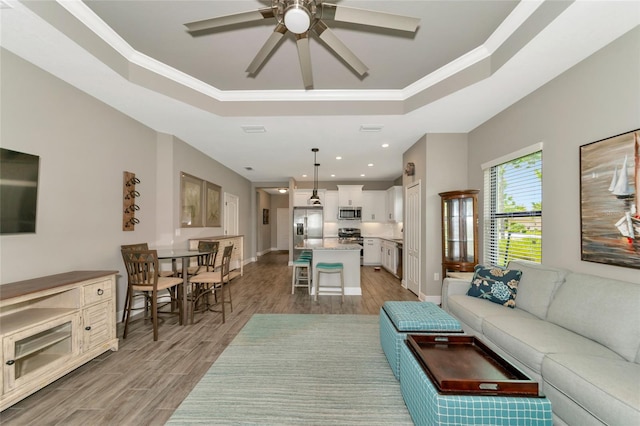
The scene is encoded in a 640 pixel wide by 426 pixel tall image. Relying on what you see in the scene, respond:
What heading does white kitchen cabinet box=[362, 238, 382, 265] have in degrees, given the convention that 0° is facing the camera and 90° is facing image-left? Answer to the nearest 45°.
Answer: approximately 0°

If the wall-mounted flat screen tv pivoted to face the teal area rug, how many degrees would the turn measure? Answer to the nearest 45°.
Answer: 0° — it already faces it

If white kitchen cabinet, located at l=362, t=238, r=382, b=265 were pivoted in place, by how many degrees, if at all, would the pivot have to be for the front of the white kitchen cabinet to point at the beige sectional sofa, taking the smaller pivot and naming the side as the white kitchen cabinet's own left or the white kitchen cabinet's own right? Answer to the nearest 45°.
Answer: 0° — it already faces it

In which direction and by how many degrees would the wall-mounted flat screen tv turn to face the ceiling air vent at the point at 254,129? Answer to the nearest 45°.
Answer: approximately 45° to its left

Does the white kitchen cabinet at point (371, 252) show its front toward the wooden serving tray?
yes

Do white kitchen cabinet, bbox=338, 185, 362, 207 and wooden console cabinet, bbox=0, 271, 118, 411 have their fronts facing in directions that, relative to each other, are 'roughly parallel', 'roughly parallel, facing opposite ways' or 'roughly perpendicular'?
roughly perpendicular

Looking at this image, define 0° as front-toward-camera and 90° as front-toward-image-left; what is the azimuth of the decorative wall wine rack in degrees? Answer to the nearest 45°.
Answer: approximately 315°

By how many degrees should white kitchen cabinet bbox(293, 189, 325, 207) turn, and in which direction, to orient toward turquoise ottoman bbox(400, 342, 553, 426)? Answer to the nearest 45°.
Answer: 0° — it already faces it

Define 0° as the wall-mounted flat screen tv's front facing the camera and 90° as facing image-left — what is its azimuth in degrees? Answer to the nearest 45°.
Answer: approximately 315°
